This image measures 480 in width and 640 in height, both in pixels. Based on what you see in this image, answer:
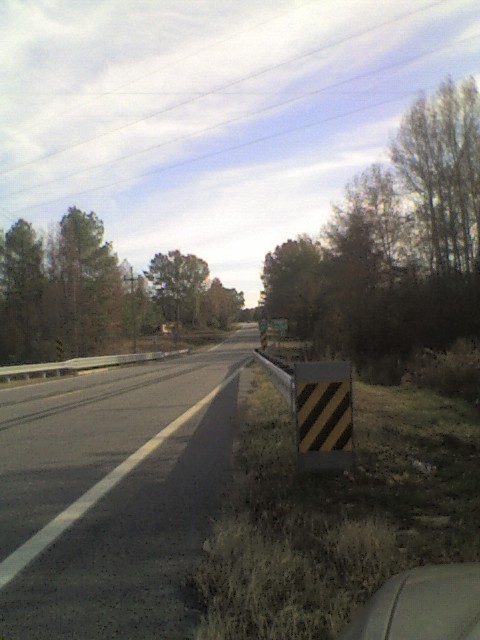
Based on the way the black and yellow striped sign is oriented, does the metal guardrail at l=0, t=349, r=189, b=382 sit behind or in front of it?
behind

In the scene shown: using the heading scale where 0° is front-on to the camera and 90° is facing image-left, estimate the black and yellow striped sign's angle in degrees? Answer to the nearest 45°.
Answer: approximately 0°

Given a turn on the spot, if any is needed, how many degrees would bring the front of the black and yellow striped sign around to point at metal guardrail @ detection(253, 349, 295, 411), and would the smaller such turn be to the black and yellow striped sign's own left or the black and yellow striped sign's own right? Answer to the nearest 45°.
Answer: approximately 180°

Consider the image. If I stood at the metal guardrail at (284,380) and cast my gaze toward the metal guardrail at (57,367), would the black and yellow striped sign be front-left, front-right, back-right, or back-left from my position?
back-left
